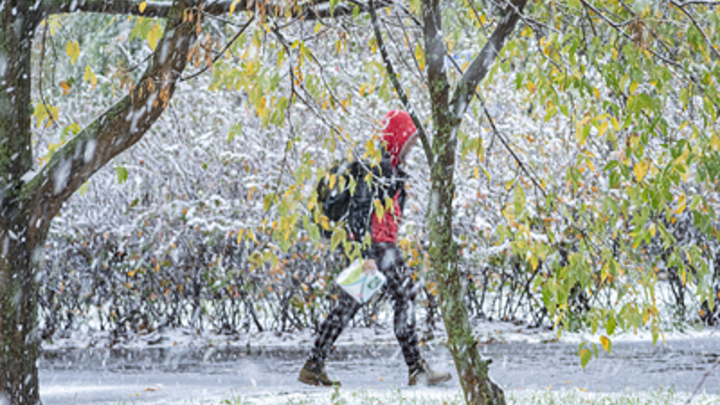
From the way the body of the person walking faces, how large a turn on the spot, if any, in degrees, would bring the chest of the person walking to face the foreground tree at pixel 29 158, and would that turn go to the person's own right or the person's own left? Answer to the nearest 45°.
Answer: approximately 135° to the person's own right

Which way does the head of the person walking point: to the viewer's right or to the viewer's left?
to the viewer's right

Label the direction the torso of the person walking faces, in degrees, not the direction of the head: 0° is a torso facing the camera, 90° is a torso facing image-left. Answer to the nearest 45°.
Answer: approximately 270°

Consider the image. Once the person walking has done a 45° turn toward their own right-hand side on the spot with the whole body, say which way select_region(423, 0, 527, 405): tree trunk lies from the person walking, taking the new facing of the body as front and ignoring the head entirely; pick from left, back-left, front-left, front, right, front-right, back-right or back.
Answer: front-right
